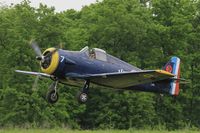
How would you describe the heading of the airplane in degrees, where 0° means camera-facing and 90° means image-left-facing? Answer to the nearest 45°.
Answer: approximately 45°
